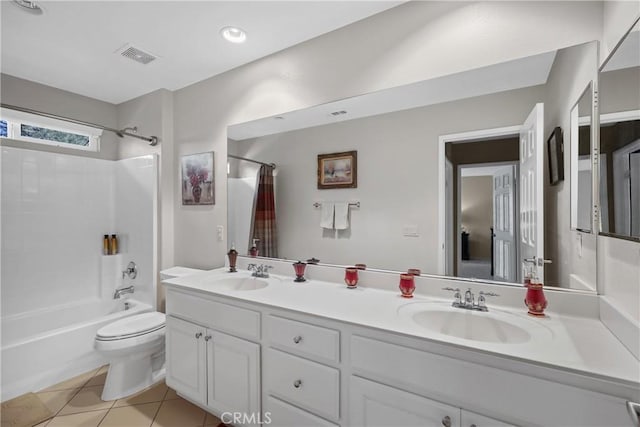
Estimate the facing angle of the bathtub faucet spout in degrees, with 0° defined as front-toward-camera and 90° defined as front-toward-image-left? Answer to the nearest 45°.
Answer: approximately 45°

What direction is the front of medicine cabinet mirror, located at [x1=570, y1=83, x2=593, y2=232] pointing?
to the viewer's left

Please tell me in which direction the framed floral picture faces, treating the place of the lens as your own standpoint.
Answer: facing the viewer and to the left of the viewer

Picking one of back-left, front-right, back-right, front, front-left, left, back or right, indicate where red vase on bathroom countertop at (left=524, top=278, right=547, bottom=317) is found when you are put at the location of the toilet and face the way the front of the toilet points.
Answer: left

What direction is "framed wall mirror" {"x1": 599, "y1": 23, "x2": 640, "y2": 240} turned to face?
to the viewer's left

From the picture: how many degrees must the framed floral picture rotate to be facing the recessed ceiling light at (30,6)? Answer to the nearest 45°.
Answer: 0° — it already faces it

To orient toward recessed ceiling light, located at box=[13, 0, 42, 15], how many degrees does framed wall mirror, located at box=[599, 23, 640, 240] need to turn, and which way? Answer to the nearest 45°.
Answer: approximately 45° to its left

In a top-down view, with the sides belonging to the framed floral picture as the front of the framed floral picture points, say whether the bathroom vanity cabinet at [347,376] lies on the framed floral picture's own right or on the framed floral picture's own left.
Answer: on the framed floral picture's own left
